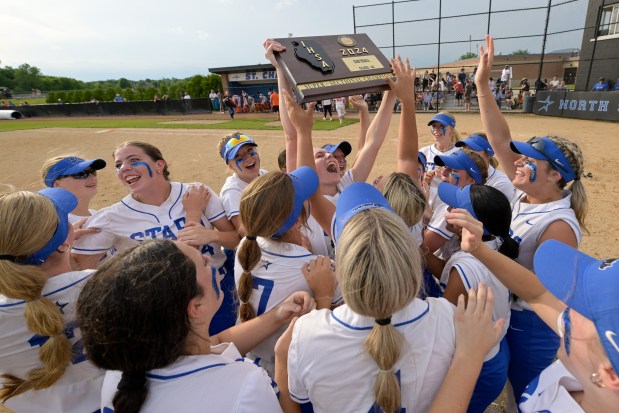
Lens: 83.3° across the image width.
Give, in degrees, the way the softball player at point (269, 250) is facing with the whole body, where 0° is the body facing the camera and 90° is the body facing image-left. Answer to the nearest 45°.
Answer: approximately 225°

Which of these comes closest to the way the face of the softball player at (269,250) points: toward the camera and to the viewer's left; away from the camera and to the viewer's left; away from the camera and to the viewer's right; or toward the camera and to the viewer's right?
away from the camera and to the viewer's right

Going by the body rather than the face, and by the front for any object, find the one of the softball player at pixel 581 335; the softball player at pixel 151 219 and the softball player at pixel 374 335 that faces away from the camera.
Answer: the softball player at pixel 374 335

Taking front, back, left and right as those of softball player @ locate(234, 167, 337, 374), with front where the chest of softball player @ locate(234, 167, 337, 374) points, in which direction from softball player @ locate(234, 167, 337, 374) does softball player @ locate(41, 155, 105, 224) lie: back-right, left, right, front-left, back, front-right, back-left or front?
left

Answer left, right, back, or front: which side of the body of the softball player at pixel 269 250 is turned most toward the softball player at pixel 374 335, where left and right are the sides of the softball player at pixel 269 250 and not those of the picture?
right

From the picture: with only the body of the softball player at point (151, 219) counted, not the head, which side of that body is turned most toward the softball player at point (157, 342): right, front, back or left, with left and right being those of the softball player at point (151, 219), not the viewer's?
front

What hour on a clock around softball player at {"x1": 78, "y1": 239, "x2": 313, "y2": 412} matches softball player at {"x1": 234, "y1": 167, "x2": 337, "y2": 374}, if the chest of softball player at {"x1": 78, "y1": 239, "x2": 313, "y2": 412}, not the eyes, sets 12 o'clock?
softball player at {"x1": 234, "y1": 167, "x2": 337, "y2": 374} is roughly at 12 o'clock from softball player at {"x1": 78, "y1": 239, "x2": 313, "y2": 412}.

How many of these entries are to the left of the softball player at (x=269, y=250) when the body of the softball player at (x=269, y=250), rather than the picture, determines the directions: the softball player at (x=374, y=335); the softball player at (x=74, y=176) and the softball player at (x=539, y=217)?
1

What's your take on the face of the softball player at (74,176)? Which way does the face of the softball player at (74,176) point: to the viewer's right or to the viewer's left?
to the viewer's right

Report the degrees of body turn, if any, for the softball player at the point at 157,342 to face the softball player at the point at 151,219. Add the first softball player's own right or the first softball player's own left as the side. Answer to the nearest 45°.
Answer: approximately 45° to the first softball player's own left

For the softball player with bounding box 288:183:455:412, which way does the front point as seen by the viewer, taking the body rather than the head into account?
away from the camera

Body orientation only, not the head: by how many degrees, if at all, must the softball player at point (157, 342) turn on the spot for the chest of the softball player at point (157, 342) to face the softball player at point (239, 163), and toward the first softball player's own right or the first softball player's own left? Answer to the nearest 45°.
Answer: approximately 45° to the first softball player's own left

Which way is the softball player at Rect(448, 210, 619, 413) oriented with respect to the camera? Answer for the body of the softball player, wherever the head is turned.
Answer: to the viewer's left

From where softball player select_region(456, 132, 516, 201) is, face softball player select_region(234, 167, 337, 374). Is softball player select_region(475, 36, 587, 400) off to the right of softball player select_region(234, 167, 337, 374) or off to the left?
left

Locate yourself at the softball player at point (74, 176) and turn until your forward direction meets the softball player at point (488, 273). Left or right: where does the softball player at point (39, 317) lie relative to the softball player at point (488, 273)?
right

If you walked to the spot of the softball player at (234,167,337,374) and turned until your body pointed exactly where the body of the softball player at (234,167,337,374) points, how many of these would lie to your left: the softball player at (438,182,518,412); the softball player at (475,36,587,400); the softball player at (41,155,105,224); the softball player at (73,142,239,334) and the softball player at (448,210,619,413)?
2

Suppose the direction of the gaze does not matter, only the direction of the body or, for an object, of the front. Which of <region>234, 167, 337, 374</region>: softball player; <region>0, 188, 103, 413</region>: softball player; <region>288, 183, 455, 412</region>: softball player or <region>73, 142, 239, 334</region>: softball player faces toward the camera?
<region>73, 142, 239, 334</region>: softball player

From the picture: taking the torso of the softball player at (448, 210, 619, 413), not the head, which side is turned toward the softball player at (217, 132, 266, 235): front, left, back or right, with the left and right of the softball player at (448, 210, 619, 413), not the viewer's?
front

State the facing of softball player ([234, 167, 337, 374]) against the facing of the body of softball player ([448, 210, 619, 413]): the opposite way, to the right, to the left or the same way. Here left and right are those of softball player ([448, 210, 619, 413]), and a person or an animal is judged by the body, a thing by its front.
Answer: to the right
